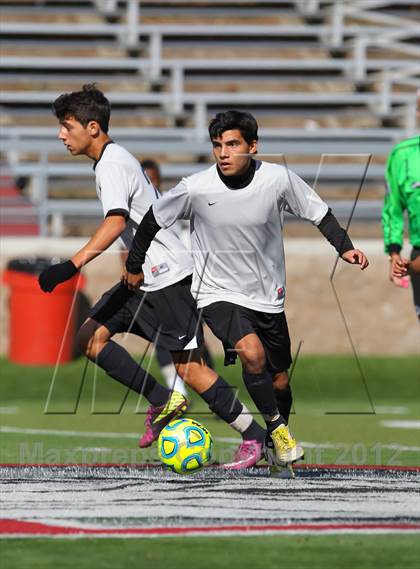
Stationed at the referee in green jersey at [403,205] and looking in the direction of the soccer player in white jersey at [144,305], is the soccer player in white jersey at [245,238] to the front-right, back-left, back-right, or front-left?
front-left

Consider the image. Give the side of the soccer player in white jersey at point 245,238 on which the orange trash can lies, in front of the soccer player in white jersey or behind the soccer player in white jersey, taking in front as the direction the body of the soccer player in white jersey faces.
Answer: behind

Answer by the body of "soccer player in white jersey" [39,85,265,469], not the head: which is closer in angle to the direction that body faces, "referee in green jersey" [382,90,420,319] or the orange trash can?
the orange trash can

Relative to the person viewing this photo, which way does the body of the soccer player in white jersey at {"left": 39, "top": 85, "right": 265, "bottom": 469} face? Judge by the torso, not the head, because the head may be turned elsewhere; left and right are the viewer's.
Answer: facing to the left of the viewer

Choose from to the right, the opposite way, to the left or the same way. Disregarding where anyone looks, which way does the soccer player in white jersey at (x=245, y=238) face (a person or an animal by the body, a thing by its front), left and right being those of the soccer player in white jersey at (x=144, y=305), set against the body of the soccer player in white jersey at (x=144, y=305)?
to the left

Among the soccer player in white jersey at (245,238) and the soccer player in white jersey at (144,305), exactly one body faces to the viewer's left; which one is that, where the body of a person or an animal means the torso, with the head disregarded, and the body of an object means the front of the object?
the soccer player in white jersey at (144,305)

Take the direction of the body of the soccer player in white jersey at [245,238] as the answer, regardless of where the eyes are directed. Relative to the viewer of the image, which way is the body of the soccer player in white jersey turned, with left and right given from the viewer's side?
facing the viewer

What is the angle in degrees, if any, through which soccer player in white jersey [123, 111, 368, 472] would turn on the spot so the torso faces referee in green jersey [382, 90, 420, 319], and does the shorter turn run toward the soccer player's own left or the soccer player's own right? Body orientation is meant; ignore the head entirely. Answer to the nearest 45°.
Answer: approximately 135° to the soccer player's own left

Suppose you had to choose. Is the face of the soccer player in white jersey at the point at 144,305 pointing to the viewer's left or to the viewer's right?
to the viewer's left

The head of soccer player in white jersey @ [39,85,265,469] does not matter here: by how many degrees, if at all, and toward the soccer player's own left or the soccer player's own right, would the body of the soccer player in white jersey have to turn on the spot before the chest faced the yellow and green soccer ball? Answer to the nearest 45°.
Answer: approximately 90° to the soccer player's own left

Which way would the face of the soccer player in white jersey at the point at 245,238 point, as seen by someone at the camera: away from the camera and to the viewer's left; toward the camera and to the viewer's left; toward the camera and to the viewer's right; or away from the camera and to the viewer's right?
toward the camera and to the viewer's left

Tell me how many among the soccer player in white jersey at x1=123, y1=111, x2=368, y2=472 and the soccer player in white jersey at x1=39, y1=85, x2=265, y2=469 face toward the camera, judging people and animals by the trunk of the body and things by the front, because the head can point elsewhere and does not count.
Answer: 1

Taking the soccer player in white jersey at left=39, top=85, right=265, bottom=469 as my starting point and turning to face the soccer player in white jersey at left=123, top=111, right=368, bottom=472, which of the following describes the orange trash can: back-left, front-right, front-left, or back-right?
back-left

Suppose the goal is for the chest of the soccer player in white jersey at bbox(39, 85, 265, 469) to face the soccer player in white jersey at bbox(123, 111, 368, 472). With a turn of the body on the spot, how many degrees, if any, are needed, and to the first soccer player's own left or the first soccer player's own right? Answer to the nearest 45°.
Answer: approximately 135° to the first soccer player's own left

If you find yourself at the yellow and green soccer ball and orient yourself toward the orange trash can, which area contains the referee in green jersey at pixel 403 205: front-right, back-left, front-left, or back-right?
front-right
